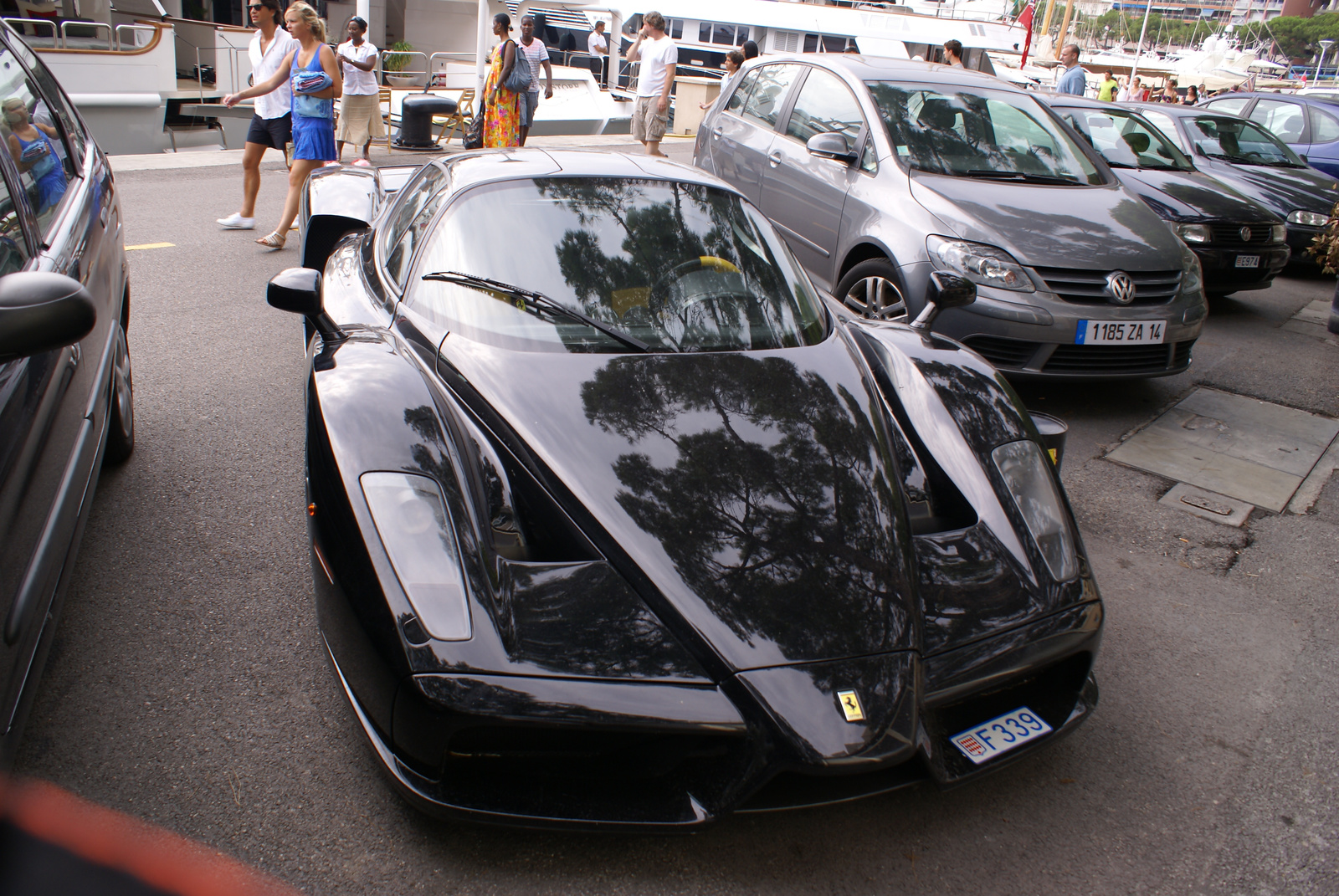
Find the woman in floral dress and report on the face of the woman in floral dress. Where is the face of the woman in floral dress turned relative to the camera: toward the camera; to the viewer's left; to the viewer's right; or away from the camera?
to the viewer's left

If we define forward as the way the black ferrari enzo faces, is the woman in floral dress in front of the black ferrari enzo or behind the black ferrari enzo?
behind

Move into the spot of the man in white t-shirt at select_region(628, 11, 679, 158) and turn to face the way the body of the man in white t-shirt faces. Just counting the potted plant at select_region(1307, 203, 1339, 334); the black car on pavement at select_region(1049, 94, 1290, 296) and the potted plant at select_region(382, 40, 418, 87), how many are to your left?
2

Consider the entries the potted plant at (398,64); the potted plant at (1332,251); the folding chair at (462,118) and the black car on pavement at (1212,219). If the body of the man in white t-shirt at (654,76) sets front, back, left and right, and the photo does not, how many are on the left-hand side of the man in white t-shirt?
2

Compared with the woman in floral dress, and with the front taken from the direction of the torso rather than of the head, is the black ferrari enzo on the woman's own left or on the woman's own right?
on the woman's own left

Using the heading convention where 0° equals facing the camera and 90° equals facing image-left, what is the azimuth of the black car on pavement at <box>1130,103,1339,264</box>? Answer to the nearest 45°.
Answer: approximately 315°

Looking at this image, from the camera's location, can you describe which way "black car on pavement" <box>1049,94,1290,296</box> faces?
facing the viewer and to the right of the viewer

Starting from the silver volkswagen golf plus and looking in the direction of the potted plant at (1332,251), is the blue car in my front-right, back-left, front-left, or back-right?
front-left

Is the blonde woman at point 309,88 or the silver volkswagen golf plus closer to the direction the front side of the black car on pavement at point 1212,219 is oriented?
the silver volkswagen golf plus

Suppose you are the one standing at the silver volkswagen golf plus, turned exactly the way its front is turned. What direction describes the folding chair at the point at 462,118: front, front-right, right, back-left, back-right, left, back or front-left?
back

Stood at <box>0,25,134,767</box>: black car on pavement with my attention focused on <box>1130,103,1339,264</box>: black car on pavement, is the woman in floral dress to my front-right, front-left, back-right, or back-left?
front-left

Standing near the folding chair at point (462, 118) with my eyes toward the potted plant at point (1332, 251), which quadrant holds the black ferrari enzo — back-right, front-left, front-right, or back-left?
front-right

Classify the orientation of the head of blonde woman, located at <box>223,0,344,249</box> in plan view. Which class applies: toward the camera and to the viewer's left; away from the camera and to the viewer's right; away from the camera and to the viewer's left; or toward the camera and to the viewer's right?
toward the camera and to the viewer's left

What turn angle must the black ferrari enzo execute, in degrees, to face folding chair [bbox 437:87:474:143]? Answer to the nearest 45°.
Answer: approximately 135° to its left
